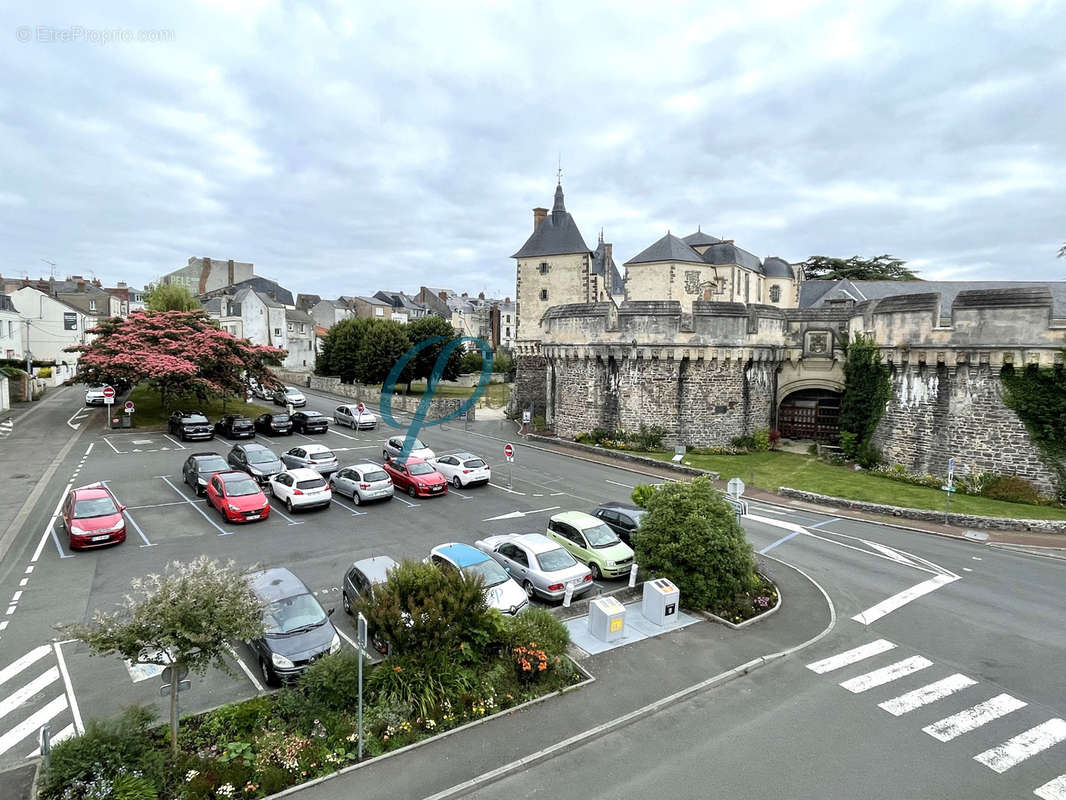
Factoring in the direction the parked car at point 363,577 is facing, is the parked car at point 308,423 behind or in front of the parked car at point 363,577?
behind

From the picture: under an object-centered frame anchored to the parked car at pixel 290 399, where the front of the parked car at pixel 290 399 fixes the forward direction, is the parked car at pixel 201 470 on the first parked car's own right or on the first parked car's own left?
on the first parked car's own right

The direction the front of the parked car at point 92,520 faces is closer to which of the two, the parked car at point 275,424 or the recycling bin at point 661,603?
the recycling bin

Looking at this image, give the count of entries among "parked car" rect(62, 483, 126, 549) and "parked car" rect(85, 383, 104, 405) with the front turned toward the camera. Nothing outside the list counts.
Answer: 2

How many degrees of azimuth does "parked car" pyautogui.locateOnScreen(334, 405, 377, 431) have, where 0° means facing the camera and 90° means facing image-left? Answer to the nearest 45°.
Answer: approximately 315°

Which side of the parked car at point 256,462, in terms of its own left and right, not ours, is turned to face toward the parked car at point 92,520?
right

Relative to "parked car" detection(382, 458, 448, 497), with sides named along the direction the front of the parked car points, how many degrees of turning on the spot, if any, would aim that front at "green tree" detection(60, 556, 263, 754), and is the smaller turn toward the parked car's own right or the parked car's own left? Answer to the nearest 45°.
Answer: approximately 45° to the parked car's own right

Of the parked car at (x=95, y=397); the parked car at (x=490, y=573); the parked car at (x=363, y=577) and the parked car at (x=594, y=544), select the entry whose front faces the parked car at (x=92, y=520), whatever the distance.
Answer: the parked car at (x=95, y=397)

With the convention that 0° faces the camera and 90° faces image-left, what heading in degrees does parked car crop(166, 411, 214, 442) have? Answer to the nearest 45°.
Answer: approximately 315°

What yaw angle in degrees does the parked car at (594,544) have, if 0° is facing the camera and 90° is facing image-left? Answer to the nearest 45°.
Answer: approximately 315°
